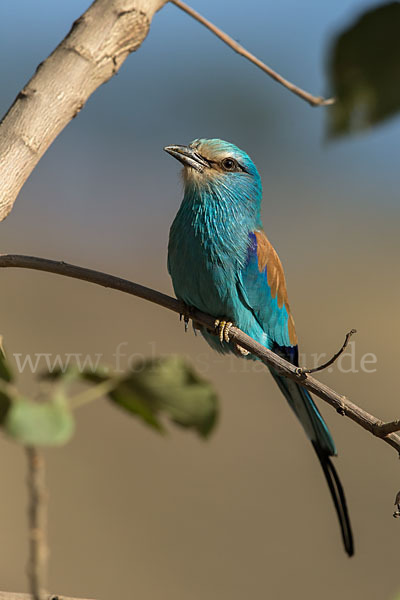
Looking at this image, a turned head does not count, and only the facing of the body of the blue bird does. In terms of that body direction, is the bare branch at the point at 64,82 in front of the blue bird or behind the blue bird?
in front

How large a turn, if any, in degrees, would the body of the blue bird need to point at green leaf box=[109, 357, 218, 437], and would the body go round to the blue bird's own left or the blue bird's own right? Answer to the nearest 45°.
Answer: approximately 45° to the blue bird's own left

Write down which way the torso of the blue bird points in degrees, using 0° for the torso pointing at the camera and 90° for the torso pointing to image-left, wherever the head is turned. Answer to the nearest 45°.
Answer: approximately 45°
